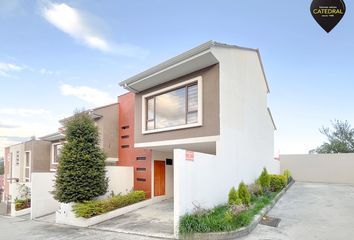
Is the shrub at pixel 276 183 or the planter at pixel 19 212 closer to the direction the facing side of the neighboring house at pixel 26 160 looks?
the planter

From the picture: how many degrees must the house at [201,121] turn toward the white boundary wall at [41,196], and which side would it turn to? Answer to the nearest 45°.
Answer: approximately 90° to its right

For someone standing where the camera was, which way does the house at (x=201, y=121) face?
facing the viewer and to the left of the viewer

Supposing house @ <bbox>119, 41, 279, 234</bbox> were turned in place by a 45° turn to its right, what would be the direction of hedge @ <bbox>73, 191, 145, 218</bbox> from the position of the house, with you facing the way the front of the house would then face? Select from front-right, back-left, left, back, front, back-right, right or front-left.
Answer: front

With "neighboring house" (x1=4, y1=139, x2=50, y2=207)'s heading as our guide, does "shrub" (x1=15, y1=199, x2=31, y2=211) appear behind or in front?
in front

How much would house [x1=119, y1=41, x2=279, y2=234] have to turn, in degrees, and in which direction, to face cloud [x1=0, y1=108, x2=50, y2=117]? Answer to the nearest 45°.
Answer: approximately 90° to its right

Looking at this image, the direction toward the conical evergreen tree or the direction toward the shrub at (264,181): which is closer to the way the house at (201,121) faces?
the conical evergreen tree

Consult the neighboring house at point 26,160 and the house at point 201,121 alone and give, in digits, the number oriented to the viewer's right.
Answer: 0

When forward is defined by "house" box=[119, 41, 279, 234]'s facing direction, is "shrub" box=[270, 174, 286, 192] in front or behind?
behind

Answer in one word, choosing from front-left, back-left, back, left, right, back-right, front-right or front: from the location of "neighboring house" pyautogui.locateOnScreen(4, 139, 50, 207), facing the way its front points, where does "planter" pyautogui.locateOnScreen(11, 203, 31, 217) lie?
front-left

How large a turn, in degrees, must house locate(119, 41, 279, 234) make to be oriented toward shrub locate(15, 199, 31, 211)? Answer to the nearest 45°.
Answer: approximately 90° to its right

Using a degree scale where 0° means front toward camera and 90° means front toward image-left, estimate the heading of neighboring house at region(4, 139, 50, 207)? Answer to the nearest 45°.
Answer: approximately 45°

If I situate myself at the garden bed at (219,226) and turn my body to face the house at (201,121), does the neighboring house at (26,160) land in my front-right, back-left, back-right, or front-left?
front-left
